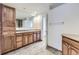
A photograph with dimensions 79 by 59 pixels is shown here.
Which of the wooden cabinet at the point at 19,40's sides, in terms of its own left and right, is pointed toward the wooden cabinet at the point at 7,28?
right

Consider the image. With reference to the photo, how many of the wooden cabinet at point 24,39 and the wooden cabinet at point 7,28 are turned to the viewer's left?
0

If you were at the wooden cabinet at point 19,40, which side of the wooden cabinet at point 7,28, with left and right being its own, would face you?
left

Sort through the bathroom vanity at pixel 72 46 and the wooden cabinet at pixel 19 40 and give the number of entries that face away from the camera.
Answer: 0

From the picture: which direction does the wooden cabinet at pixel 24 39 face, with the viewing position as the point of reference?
facing the viewer and to the right of the viewer

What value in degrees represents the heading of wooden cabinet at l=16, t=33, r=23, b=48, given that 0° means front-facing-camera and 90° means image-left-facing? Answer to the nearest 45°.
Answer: approximately 315°

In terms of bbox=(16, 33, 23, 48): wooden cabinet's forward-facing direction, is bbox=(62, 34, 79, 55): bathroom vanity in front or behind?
in front

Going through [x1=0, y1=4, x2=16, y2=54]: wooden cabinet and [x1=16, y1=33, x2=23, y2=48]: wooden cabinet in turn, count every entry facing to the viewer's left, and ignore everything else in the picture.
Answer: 0

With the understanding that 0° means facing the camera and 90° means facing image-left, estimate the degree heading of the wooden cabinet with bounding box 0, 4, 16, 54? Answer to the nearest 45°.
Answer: approximately 315°

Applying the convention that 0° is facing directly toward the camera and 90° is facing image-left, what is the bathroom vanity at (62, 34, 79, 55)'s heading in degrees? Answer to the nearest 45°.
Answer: approximately 45°

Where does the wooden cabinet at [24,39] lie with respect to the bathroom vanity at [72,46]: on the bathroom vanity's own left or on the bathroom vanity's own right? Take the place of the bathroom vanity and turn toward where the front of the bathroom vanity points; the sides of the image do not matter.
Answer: on the bathroom vanity's own right
